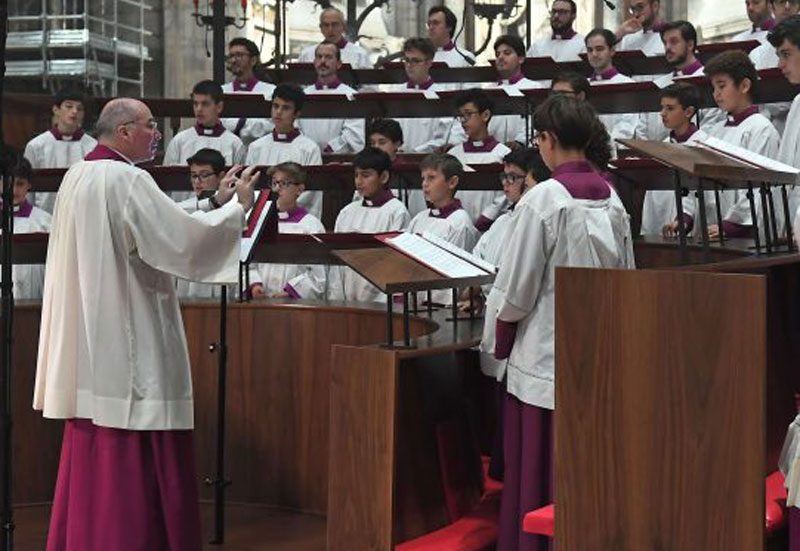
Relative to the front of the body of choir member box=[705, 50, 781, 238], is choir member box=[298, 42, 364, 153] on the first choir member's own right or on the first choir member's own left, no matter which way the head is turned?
on the first choir member's own right

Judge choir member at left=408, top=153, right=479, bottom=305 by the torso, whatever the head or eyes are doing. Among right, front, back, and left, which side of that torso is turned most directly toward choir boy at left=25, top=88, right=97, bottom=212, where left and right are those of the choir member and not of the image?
right

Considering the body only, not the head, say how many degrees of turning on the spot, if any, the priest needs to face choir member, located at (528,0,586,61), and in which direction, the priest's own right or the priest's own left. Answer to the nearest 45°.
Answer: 0° — they already face them

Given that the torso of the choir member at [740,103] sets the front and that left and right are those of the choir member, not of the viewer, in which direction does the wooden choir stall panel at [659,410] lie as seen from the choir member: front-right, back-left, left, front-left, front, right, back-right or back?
front-left

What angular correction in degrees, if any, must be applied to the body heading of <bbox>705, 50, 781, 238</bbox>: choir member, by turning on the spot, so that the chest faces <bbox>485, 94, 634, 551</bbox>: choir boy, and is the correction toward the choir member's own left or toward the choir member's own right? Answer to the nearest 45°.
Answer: approximately 45° to the choir member's own left

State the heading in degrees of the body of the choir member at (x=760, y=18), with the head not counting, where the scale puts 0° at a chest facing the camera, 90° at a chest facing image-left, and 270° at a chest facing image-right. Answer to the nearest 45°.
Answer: approximately 45°

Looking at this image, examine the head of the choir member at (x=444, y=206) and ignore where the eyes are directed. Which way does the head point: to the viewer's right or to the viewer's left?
to the viewer's left
